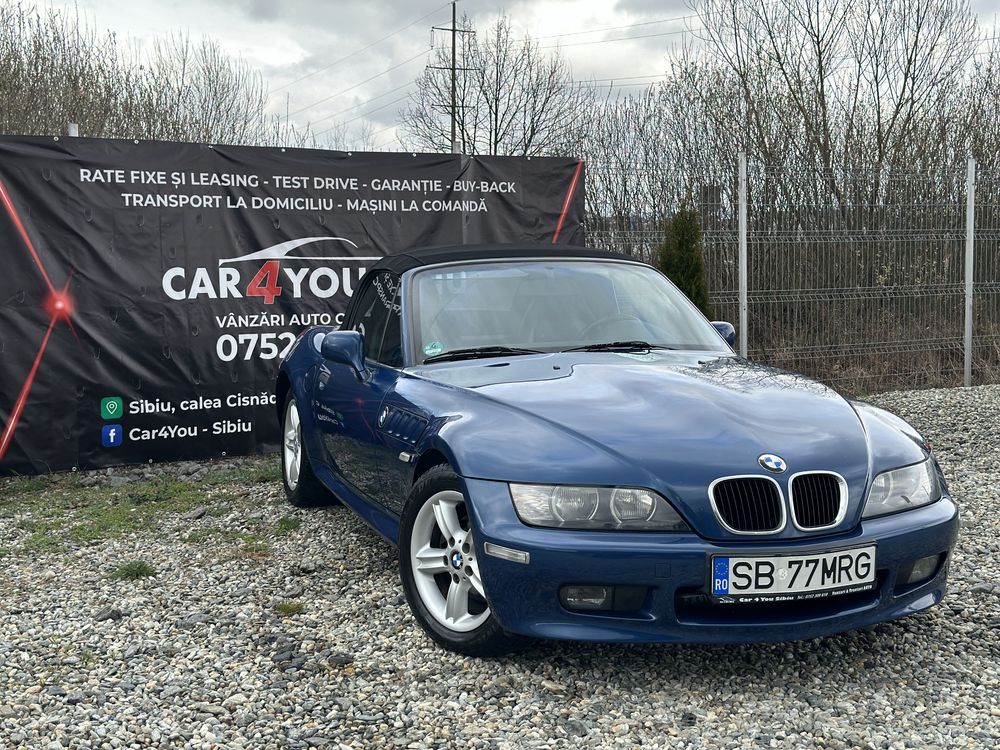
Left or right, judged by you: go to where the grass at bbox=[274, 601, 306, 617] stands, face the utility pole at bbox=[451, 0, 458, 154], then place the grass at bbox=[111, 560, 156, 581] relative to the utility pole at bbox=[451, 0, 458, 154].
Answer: left

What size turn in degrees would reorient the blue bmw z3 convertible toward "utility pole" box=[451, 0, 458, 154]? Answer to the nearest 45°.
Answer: approximately 135° to its left

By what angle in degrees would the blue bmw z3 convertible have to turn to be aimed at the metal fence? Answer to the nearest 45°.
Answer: approximately 135° to its left

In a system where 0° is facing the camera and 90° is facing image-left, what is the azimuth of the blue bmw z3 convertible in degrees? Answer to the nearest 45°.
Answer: approximately 315°

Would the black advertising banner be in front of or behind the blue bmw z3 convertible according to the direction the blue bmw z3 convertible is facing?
behind

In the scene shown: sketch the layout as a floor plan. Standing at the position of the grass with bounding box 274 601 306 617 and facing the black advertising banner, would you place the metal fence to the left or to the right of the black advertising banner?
right
